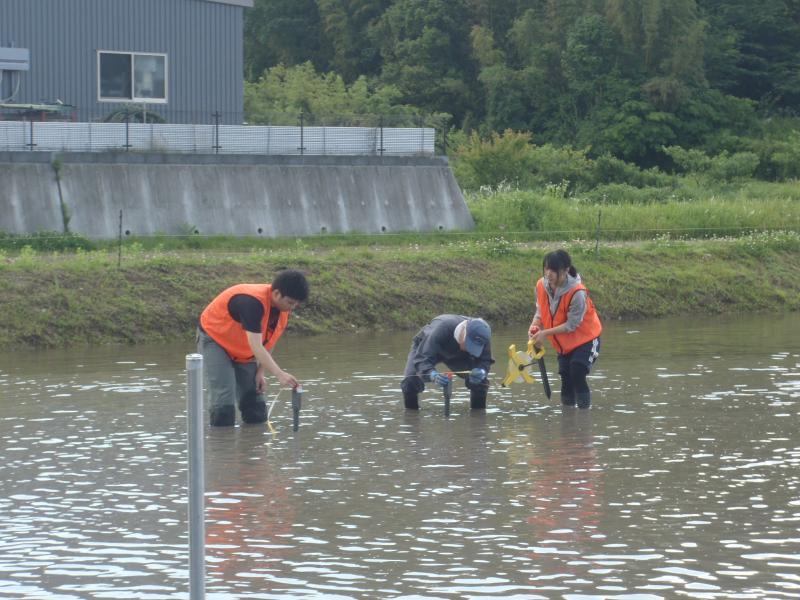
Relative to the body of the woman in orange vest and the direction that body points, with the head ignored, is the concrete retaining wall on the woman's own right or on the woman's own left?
on the woman's own right

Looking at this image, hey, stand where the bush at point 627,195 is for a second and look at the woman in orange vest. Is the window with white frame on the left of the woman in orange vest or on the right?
right

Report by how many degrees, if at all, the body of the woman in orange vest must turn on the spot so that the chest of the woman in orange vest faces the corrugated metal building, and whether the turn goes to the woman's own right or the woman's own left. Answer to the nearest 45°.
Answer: approximately 90° to the woman's own right

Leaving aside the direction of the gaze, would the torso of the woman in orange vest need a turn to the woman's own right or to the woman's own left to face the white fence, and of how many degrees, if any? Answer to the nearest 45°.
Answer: approximately 90° to the woman's own right

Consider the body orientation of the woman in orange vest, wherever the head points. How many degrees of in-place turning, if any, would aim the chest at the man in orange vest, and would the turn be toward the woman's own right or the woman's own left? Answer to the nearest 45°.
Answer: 0° — they already face them

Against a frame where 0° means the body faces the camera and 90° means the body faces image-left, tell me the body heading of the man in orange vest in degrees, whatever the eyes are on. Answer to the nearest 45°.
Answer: approximately 315°

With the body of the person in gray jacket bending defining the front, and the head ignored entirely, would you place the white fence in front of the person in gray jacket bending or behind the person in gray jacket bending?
behind

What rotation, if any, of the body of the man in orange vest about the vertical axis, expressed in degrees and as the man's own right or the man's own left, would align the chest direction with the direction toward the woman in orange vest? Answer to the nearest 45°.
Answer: approximately 45° to the man's own left

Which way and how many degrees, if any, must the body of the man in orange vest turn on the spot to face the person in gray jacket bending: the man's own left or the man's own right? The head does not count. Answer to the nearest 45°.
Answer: approximately 45° to the man's own left

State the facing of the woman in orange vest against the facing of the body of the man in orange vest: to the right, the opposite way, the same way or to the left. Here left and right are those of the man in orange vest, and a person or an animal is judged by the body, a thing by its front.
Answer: to the right

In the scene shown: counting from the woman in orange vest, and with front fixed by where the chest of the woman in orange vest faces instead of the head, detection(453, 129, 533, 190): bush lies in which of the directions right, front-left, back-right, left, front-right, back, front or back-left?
back-right

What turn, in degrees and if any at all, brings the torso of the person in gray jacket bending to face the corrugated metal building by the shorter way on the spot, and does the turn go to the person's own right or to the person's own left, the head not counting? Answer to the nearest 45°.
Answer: approximately 180°
